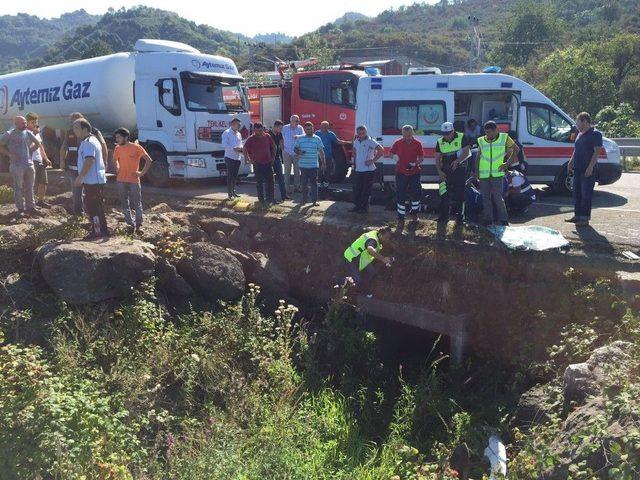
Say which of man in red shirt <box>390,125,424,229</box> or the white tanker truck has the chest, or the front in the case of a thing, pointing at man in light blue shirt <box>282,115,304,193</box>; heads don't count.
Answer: the white tanker truck

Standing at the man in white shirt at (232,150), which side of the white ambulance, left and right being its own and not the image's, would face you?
back

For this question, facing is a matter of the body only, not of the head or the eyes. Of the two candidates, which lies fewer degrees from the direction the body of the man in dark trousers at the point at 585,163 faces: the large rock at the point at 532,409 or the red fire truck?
the large rock

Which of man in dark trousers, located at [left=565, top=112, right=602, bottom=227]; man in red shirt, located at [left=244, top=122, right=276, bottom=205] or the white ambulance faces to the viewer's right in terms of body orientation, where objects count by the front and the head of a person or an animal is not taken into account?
the white ambulance

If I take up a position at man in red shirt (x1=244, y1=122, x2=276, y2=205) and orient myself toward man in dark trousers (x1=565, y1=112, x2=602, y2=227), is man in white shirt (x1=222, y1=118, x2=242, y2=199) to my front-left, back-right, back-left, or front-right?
back-left

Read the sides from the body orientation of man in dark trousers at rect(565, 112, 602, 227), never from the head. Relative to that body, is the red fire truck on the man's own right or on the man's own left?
on the man's own right

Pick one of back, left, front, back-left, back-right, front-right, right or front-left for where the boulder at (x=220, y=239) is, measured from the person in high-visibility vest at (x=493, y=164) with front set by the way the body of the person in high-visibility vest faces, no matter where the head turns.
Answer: right

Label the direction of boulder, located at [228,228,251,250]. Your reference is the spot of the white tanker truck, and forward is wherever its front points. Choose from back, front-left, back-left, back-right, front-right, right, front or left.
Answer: front-right

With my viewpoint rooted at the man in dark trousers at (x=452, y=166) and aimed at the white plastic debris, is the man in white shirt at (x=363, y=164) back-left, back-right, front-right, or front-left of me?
back-right

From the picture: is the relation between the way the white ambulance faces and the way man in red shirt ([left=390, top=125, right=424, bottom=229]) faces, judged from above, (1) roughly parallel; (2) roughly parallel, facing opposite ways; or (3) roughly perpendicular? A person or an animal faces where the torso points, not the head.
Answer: roughly perpendicular

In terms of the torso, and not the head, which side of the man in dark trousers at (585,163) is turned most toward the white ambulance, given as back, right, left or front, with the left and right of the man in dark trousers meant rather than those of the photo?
right
